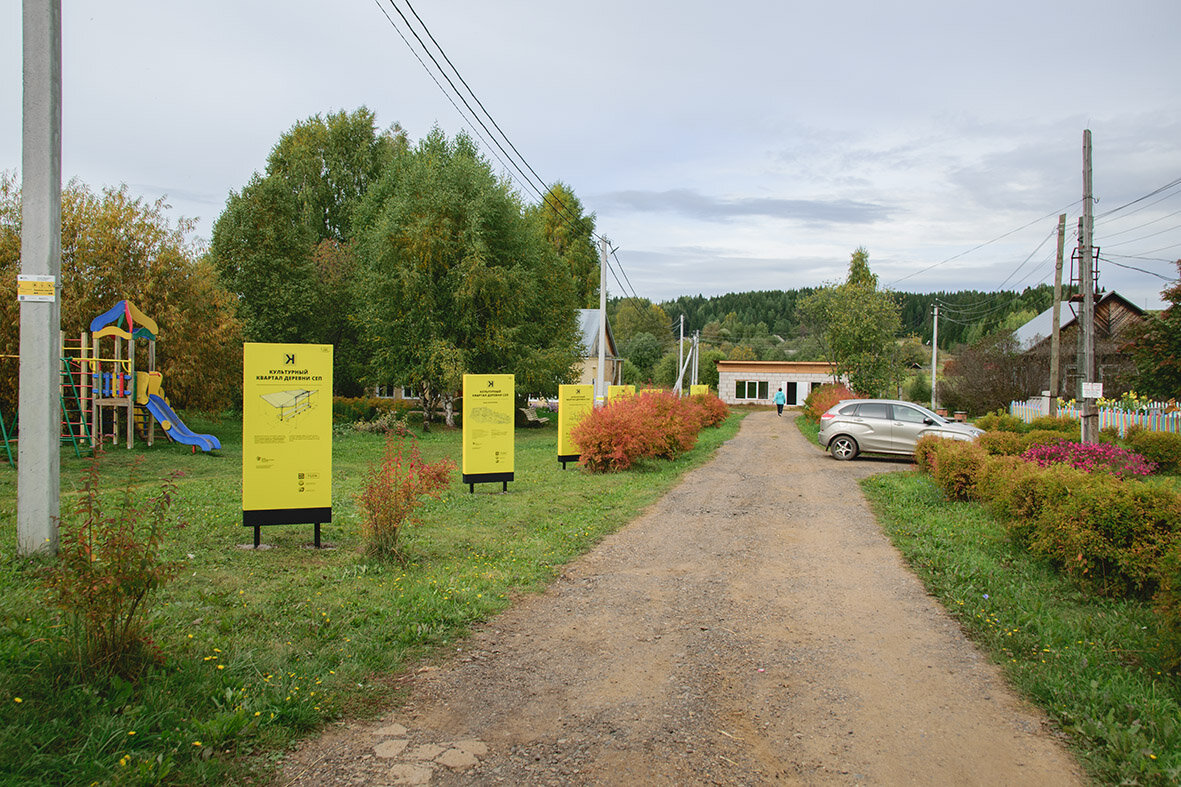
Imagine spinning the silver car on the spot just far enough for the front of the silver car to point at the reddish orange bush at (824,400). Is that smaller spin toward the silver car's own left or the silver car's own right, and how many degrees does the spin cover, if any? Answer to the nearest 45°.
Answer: approximately 90° to the silver car's own left

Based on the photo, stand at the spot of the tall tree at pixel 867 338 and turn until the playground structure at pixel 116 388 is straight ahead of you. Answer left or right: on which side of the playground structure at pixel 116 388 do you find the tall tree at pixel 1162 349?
left

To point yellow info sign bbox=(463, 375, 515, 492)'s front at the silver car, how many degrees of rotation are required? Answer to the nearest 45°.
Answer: approximately 135° to its left

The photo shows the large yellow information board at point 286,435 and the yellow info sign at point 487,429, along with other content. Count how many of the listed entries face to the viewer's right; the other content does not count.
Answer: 0

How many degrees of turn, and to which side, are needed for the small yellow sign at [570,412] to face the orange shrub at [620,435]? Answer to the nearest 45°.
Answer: approximately 45° to its left

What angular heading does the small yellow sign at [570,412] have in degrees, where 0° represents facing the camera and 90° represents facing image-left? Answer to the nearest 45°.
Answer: approximately 0°

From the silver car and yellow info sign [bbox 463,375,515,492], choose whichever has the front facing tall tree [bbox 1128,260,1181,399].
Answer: the silver car

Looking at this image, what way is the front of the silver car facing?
to the viewer's right

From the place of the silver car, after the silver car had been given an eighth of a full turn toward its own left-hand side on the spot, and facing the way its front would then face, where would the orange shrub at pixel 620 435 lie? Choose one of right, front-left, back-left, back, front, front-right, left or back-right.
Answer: back

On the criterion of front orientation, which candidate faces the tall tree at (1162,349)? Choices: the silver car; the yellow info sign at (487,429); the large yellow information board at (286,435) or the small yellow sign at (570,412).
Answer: the silver car
